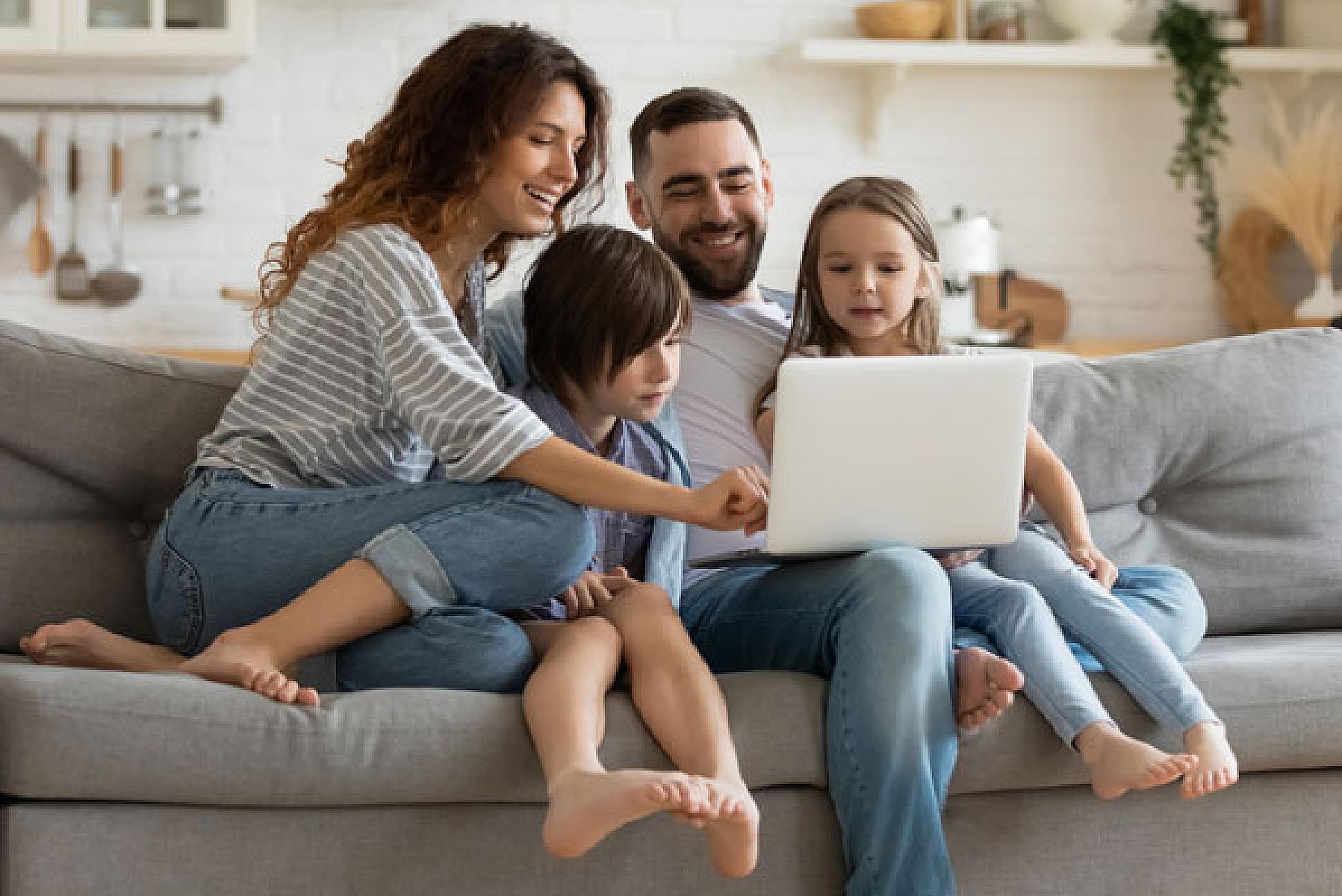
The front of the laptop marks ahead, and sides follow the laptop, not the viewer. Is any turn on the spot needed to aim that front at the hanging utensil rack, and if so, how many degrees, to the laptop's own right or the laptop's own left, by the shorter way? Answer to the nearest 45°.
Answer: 0° — it already faces it

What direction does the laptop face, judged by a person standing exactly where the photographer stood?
facing away from the viewer and to the left of the viewer

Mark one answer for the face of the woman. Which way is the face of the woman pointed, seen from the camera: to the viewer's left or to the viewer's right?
to the viewer's right

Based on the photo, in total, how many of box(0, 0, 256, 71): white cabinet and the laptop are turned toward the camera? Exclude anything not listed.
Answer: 1

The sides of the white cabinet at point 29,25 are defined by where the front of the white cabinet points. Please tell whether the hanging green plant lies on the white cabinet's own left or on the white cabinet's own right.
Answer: on the white cabinet's own left
